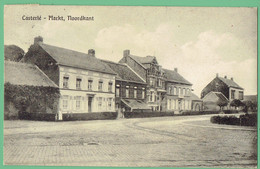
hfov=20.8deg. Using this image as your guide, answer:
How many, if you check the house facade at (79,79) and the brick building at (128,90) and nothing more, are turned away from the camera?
0

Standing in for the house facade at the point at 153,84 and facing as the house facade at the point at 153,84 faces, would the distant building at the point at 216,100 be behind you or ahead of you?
ahead

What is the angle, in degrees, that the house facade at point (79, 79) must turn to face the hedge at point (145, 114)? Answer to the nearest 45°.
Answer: approximately 90° to its left

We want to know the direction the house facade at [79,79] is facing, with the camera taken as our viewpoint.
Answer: facing the viewer and to the right of the viewer

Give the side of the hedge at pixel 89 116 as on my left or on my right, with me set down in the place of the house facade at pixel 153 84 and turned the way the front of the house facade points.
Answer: on my right
